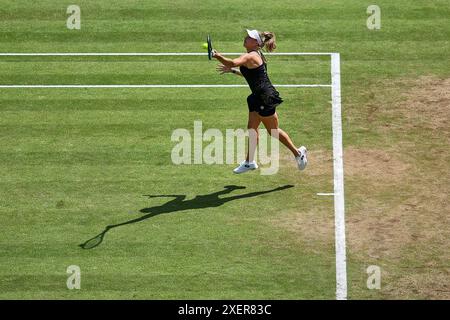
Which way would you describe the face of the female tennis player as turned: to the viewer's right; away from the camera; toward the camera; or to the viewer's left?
to the viewer's left

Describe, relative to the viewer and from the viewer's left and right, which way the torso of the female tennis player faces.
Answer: facing to the left of the viewer
